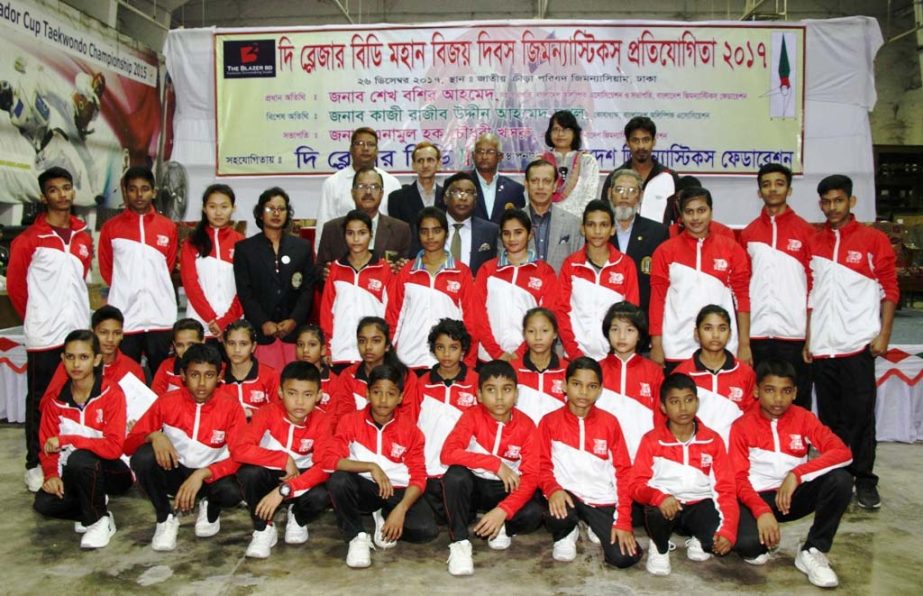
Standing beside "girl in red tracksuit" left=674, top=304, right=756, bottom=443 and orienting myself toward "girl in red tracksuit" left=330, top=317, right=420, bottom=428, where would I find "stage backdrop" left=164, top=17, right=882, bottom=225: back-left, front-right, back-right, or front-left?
front-right

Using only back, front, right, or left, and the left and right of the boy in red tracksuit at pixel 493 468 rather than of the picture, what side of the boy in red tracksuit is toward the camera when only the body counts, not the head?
front

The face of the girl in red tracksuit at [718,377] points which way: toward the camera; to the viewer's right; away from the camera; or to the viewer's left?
toward the camera

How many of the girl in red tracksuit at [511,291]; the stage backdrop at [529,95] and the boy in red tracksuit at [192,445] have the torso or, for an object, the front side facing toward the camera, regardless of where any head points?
3

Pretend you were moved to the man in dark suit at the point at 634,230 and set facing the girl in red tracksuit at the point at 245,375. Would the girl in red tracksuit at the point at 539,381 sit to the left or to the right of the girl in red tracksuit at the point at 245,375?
left

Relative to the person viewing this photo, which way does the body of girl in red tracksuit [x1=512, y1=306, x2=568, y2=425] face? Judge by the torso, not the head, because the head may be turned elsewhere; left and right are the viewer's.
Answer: facing the viewer

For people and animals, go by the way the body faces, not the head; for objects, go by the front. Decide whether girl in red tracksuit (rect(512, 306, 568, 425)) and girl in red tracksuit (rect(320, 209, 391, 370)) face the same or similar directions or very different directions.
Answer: same or similar directions

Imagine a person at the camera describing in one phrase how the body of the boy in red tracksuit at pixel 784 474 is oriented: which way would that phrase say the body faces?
toward the camera

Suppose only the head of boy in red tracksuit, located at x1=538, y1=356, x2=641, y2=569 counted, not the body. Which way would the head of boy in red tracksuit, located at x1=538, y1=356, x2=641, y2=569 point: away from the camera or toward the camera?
toward the camera

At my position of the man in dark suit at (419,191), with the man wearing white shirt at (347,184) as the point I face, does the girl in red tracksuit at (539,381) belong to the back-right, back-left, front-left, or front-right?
back-left

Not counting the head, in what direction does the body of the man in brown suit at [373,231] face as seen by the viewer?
toward the camera

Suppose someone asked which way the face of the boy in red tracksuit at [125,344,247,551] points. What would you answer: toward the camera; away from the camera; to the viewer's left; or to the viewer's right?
toward the camera

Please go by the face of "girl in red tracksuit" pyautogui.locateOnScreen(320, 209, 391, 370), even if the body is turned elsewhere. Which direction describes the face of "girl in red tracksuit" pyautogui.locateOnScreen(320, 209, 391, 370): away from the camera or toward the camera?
toward the camera

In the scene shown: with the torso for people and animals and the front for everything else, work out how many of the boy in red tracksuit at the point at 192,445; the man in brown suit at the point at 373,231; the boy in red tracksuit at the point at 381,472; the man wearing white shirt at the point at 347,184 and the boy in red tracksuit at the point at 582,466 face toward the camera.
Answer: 5

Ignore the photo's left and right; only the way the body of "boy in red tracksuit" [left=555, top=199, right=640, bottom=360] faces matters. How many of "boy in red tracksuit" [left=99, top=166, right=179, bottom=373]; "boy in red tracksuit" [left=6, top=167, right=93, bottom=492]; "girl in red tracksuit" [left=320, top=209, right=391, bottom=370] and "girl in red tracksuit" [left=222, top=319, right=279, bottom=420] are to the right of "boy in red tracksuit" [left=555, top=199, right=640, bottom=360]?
4
